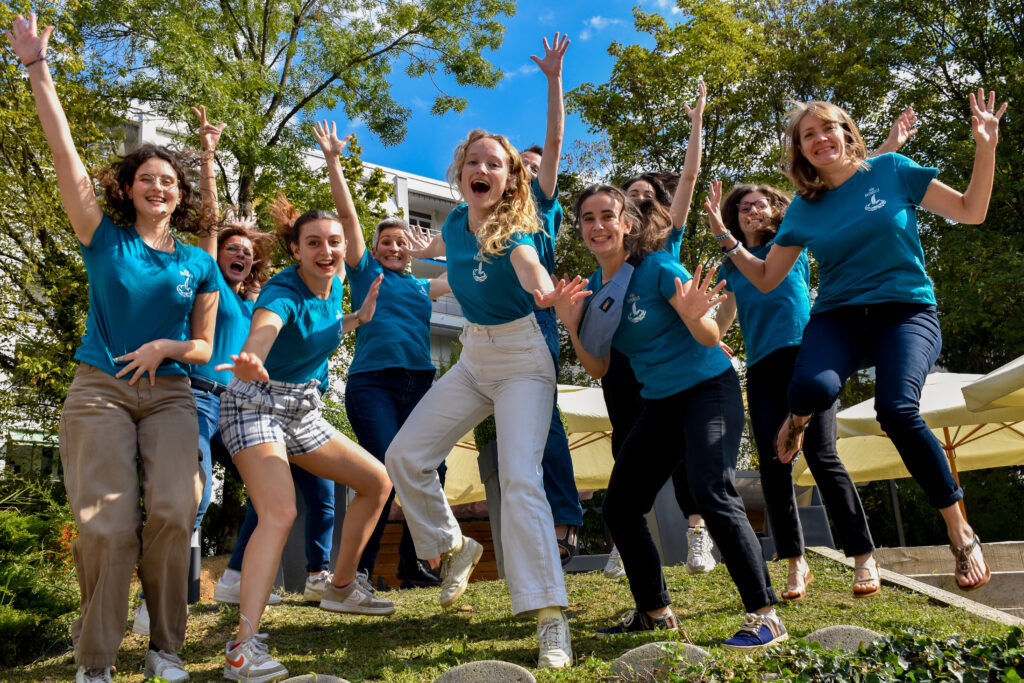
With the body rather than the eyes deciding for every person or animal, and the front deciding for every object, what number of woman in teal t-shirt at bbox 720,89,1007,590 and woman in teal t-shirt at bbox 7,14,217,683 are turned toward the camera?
2

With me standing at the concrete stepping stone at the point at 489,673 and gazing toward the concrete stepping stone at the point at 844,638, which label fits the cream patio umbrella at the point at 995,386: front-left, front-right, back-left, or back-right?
front-left

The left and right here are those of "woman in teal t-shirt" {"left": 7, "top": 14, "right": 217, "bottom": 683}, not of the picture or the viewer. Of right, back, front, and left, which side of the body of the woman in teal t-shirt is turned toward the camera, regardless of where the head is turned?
front

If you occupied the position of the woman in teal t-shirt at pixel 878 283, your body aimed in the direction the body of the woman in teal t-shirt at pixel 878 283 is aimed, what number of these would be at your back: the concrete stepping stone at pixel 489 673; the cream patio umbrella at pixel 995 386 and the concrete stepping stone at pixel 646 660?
1

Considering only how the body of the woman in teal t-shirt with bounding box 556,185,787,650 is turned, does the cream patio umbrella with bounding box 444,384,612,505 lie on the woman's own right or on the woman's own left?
on the woman's own right

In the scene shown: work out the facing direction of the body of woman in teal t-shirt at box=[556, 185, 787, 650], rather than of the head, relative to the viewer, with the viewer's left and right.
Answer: facing the viewer and to the left of the viewer

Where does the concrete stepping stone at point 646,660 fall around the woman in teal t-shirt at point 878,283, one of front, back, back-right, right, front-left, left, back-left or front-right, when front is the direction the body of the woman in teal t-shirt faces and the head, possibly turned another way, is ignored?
front-right

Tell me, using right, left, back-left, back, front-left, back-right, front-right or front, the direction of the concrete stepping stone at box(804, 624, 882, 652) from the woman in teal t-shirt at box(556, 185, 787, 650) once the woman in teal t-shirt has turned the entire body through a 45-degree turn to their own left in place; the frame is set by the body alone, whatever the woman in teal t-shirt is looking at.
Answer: front-left

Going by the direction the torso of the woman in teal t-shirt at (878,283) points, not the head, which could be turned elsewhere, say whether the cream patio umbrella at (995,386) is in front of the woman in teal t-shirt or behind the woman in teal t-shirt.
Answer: behind
